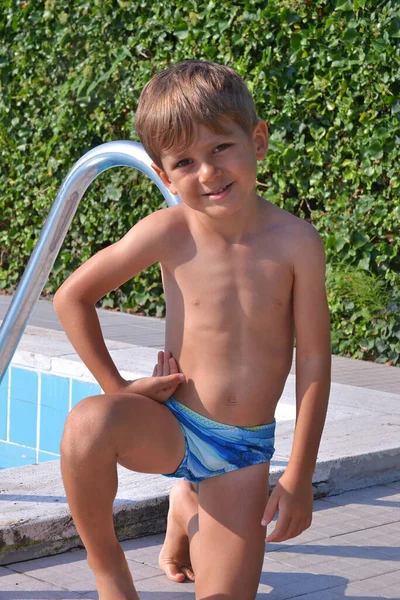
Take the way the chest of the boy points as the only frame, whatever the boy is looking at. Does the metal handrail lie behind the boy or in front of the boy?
behind

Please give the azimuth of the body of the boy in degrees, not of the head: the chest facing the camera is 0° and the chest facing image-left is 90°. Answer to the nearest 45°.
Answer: approximately 0°
